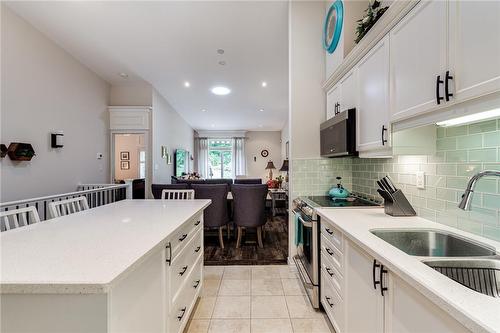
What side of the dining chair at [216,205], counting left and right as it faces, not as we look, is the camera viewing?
back

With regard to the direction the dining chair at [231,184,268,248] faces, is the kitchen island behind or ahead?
behind

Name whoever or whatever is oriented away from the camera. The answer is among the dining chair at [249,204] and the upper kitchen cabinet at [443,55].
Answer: the dining chair

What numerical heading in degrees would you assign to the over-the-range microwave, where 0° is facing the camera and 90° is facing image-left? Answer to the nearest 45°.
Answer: approximately 45°

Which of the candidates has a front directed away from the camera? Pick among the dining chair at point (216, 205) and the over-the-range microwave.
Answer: the dining chair

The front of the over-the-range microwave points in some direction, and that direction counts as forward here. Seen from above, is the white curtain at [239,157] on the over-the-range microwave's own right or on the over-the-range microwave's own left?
on the over-the-range microwave's own right

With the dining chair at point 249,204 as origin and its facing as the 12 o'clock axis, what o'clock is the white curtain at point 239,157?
The white curtain is roughly at 12 o'clock from the dining chair.

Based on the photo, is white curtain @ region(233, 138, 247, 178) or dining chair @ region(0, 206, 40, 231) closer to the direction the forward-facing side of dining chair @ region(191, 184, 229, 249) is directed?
the white curtain

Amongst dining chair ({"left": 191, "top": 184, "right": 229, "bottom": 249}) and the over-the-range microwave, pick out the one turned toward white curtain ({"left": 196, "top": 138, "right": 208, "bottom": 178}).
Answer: the dining chair

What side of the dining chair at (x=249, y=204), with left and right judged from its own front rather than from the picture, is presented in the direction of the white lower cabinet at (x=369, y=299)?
back

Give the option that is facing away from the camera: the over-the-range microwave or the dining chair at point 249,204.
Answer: the dining chair

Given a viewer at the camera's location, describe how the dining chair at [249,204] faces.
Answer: facing away from the viewer
